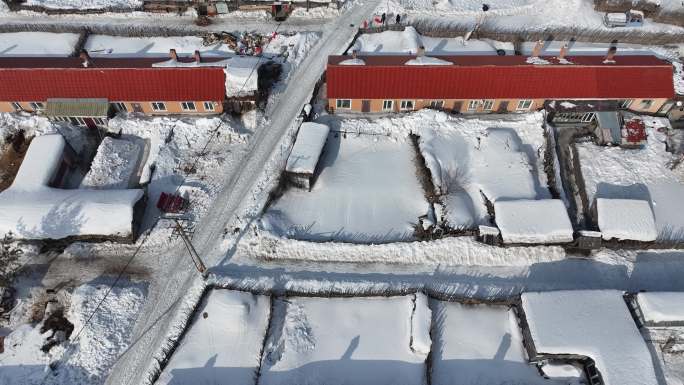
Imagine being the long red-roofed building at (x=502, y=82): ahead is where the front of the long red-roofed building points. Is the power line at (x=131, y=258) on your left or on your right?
on your right

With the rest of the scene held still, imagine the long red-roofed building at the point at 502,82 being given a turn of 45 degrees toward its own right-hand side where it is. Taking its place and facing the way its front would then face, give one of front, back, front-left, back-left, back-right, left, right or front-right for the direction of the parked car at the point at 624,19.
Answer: back

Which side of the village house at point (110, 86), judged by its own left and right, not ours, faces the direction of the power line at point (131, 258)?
front

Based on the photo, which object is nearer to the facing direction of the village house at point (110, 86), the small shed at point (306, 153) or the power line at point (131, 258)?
the power line

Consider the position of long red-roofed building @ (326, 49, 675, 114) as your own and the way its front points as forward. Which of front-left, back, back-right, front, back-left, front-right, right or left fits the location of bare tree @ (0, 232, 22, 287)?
front-right

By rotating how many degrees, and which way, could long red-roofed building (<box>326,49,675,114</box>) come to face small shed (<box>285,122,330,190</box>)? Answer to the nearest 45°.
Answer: approximately 45° to its right

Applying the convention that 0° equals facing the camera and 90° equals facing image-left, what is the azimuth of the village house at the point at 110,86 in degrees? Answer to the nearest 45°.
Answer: approximately 0°

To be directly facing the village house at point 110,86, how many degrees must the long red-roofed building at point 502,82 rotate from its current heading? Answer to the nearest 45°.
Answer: approximately 90° to its right

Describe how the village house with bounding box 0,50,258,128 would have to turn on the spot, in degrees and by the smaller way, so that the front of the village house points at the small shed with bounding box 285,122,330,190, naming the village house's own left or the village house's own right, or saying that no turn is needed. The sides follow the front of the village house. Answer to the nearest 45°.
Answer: approximately 45° to the village house's own left

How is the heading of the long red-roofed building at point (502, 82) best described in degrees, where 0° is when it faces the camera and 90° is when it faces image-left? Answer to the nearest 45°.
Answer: approximately 0°

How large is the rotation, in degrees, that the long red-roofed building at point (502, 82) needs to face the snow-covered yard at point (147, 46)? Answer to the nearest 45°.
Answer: approximately 90° to its right

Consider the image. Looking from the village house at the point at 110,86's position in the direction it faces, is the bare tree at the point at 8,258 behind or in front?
in front

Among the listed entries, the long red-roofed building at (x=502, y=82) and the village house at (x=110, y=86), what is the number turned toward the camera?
2
